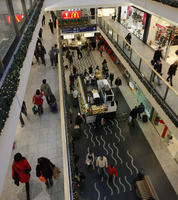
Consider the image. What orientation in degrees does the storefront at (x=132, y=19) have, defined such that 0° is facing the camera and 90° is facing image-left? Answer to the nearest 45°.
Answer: approximately 45°

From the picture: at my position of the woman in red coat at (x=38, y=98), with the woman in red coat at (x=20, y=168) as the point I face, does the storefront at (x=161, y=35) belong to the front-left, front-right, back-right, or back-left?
back-left

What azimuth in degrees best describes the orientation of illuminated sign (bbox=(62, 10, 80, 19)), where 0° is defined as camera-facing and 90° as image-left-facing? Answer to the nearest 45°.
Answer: approximately 0°
